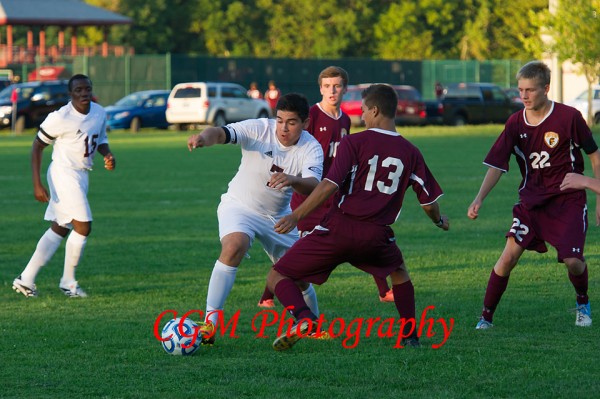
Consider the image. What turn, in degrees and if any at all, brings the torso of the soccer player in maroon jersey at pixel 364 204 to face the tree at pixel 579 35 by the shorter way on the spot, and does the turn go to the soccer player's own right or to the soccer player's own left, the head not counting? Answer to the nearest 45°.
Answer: approximately 45° to the soccer player's own right

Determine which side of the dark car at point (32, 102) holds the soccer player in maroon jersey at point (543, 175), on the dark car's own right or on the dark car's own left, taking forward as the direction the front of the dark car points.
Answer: on the dark car's own left

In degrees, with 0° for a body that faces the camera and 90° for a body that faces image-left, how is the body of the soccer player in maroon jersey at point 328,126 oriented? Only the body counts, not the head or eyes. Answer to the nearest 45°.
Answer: approximately 0°

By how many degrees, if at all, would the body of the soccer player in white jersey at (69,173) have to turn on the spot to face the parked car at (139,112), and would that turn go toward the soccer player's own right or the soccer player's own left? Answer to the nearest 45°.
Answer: approximately 135° to the soccer player's own left
